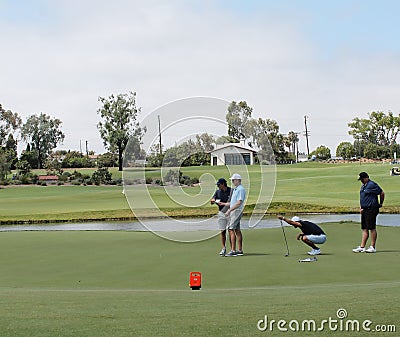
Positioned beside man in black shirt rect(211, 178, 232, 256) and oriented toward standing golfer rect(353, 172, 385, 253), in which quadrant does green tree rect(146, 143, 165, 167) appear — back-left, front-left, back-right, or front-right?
back-left

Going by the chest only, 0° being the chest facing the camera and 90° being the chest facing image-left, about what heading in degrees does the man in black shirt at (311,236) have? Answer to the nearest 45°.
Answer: approximately 90°

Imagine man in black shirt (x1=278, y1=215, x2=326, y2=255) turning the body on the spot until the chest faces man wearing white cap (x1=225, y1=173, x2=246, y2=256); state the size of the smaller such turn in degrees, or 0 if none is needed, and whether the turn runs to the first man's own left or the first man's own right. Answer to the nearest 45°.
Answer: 0° — they already face them

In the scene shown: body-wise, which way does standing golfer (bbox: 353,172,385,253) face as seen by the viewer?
to the viewer's left

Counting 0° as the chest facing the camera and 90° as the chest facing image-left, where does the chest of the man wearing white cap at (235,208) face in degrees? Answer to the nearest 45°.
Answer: approximately 90°

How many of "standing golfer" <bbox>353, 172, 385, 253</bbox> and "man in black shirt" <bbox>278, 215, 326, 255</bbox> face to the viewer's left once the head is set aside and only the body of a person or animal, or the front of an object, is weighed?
2

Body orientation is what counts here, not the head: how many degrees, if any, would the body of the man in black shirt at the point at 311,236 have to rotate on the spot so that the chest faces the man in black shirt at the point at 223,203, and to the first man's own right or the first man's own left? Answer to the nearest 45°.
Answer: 0° — they already face them

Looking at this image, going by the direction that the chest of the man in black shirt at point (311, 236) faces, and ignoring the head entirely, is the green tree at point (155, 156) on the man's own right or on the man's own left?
on the man's own right
